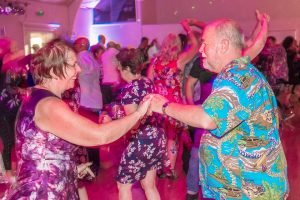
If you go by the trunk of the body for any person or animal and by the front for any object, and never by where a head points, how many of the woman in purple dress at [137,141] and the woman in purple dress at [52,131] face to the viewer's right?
1

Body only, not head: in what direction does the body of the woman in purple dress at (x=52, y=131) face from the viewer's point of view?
to the viewer's right

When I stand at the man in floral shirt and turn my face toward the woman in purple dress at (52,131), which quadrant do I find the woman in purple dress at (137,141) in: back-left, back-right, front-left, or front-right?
front-right

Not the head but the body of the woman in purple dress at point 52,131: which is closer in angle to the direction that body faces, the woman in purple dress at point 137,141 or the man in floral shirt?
the man in floral shirt

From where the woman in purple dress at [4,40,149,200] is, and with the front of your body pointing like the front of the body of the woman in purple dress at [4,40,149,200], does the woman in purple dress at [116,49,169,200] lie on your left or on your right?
on your left

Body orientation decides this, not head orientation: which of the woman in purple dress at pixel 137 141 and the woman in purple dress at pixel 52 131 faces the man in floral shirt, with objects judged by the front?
the woman in purple dress at pixel 52 131

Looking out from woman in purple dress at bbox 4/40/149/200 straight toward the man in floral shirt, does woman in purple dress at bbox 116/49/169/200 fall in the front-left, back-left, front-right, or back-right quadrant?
front-left

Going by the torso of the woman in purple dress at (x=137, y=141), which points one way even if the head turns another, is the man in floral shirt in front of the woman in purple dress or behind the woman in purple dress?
behind

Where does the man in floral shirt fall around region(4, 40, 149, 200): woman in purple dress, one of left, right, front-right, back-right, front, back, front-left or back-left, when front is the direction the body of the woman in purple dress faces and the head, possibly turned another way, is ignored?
front

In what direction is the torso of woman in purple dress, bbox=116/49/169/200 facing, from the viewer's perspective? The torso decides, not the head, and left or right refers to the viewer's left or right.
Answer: facing away from the viewer and to the left of the viewer

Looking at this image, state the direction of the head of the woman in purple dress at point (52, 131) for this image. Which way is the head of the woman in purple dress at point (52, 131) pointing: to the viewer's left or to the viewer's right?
to the viewer's right

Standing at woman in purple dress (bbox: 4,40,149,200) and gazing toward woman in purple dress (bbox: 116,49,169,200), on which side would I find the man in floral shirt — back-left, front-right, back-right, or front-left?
front-right

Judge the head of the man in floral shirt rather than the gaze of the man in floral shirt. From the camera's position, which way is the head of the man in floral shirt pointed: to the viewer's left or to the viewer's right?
to the viewer's left
